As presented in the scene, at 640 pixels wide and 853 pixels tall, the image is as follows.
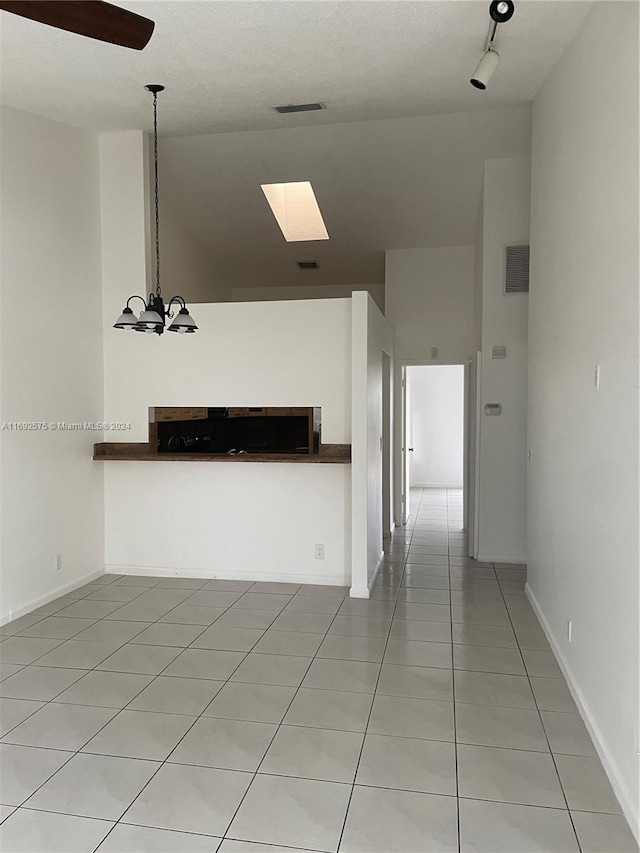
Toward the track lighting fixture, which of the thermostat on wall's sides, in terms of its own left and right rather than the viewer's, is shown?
front

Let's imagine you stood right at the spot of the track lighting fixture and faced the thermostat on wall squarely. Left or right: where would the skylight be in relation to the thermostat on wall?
left

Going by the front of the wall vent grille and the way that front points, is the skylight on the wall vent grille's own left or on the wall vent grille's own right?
on the wall vent grille's own right

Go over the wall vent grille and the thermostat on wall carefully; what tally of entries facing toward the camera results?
2

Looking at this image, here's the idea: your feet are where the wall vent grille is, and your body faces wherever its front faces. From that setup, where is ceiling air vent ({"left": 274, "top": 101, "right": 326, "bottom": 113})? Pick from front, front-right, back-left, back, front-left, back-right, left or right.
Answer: front-right

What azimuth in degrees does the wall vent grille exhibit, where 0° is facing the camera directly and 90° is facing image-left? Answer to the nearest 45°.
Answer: approximately 0°

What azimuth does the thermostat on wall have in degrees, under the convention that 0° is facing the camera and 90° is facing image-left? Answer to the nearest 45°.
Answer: approximately 0°
